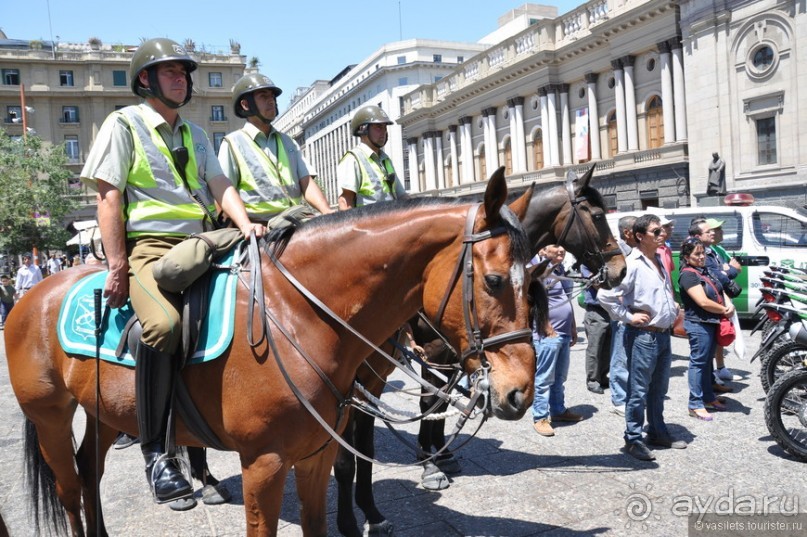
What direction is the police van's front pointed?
to the viewer's right

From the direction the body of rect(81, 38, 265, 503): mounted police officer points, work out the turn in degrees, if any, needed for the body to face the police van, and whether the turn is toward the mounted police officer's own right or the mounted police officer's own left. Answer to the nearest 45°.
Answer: approximately 90° to the mounted police officer's own left

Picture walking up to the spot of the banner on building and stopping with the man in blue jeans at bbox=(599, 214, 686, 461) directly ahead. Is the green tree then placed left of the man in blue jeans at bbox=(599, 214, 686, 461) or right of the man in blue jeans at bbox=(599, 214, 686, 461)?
right

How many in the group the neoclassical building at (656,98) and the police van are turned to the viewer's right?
1

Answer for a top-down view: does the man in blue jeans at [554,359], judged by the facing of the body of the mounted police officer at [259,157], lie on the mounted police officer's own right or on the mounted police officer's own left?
on the mounted police officer's own left

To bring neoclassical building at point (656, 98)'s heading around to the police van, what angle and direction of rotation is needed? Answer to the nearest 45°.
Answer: approximately 45° to its left

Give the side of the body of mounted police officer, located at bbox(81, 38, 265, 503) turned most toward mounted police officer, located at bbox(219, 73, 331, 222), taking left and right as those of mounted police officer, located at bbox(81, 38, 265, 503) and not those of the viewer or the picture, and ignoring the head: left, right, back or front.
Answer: left

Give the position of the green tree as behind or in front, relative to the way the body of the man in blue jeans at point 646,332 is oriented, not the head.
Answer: behind
